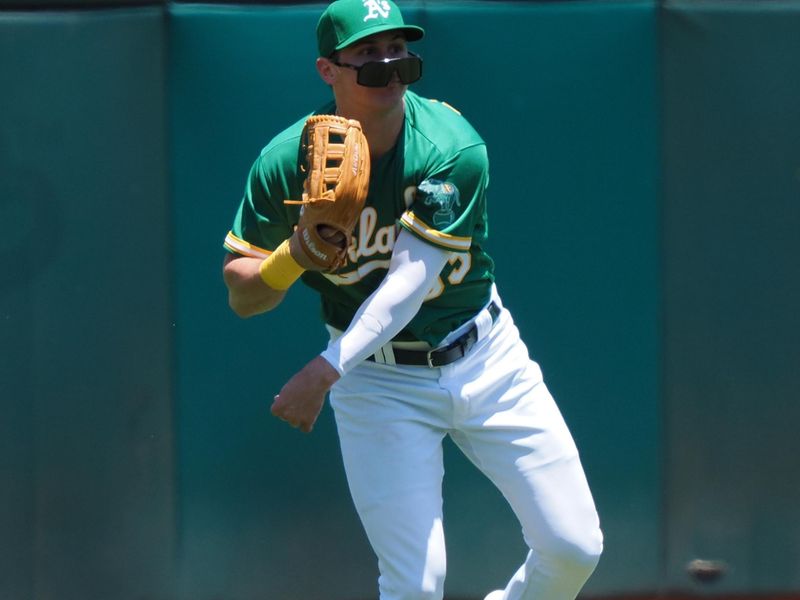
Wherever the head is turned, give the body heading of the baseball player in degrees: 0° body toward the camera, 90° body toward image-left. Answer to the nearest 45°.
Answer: approximately 0°
